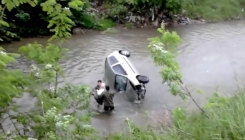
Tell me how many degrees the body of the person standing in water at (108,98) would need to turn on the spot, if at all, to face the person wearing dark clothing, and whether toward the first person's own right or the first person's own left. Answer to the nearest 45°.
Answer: approximately 45° to the first person's own left

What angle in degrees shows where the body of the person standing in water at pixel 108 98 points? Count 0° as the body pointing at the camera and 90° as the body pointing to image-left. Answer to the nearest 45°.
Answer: approximately 180°
